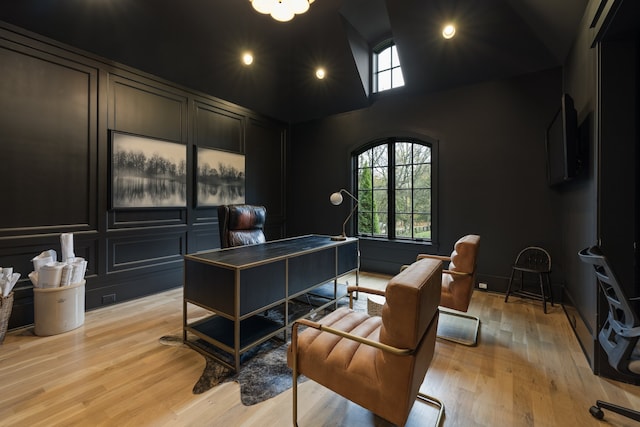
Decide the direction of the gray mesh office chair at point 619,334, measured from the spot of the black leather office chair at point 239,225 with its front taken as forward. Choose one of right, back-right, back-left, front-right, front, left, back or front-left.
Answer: front

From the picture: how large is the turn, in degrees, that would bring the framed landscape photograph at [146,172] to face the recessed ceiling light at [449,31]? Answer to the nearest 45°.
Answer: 0° — it already faces it

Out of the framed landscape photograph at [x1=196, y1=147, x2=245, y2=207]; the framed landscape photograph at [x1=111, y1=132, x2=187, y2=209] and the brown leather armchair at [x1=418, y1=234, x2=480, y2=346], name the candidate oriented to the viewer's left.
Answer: the brown leather armchair

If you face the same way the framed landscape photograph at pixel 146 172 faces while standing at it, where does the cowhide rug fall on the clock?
The cowhide rug is roughly at 1 o'clock from the framed landscape photograph.

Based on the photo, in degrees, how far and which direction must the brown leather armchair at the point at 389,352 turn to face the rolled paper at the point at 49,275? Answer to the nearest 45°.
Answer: approximately 45° to its left

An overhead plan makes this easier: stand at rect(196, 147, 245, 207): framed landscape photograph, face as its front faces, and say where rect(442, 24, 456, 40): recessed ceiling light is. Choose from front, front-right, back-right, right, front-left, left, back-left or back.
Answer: front

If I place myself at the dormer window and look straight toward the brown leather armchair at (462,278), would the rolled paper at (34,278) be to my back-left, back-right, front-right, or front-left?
front-right

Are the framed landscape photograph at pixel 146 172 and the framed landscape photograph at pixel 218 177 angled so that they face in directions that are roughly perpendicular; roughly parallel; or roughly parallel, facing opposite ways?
roughly parallel

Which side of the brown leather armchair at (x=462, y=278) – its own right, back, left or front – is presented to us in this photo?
left

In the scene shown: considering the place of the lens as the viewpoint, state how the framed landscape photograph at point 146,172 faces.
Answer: facing the viewer and to the right of the viewer

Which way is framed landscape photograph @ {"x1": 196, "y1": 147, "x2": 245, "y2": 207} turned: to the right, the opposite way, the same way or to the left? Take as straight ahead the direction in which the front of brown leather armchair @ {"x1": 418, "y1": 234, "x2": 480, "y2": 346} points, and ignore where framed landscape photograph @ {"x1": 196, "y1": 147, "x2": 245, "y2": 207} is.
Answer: the opposite way

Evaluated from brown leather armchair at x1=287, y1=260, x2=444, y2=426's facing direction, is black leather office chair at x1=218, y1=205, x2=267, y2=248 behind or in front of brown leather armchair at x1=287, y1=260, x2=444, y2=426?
in front
